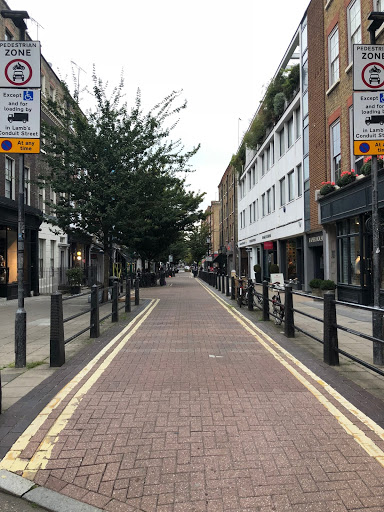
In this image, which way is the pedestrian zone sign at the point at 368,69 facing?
toward the camera

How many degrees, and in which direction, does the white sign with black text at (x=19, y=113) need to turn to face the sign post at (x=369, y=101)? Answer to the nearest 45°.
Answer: approximately 45° to its left

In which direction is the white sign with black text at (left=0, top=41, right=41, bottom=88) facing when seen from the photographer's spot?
facing the viewer

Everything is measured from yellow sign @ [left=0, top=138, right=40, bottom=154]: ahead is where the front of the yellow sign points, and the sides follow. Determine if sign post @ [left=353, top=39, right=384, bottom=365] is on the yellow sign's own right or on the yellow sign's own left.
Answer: on the yellow sign's own left

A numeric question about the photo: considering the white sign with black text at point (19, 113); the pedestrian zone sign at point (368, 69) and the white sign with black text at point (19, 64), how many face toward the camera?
3

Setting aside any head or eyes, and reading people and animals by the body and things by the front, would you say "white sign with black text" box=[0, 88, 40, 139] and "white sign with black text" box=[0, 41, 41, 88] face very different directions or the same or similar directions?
same or similar directions

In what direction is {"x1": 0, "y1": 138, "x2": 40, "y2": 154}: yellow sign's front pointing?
toward the camera

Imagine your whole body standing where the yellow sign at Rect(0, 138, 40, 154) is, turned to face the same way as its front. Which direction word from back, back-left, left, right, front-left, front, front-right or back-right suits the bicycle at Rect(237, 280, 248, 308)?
back-left

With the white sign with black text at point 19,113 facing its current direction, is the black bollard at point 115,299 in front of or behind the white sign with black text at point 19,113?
behind

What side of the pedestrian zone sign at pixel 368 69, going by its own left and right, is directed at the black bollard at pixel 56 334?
right

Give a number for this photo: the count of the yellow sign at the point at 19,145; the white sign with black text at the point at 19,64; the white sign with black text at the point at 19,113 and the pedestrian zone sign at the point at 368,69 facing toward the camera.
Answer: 4

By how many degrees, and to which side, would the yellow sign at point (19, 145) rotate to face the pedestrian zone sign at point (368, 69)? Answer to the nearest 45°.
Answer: approximately 45° to its left

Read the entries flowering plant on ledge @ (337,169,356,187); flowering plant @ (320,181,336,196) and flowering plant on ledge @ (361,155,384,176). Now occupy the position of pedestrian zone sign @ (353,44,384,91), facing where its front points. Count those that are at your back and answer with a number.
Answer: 3

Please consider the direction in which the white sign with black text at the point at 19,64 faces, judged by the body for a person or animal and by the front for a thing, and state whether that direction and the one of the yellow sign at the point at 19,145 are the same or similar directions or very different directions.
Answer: same or similar directions

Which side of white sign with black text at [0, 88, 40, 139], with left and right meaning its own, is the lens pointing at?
front
